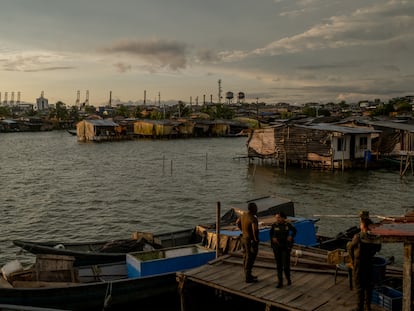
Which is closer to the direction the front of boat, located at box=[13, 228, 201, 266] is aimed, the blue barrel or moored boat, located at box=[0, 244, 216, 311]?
the moored boat

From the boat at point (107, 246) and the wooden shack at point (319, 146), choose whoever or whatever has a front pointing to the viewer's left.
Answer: the boat

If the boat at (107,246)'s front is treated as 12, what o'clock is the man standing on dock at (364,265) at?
The man standing on dock is roughly at 8 o'clock from the boat.

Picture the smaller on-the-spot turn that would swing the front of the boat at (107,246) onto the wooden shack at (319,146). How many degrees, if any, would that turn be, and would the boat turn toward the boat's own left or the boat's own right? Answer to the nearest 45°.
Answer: approximately 135° to the boat's own right

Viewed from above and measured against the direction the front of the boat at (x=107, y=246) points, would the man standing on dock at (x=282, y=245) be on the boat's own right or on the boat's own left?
on the boat's own left

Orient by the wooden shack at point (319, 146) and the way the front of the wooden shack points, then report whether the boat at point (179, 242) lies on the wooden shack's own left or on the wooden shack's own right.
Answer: on the wooden shack's own right

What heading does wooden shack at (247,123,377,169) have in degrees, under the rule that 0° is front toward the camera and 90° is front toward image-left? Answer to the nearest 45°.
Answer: approximately 315°

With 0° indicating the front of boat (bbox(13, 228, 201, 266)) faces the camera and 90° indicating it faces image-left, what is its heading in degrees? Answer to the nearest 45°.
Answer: approximately 90°
